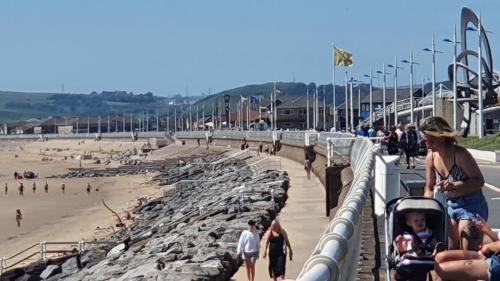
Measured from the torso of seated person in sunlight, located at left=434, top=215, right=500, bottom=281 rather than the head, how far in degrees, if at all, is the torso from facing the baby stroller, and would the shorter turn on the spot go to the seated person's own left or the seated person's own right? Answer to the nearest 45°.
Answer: approximately 45° to the seated person's own right

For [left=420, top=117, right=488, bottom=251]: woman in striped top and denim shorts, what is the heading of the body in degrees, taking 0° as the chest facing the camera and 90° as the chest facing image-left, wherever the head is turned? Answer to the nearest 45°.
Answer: approximately 45°

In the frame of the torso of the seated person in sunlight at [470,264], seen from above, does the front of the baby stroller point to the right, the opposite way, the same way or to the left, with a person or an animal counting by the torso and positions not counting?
to the left

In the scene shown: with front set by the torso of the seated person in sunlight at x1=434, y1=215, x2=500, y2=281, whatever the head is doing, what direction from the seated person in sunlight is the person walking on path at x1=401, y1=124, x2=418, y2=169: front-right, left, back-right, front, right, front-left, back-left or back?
right

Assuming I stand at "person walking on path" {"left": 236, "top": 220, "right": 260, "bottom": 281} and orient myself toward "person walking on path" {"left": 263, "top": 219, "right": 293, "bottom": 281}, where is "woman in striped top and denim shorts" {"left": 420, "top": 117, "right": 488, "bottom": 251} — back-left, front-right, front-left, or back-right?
front-right

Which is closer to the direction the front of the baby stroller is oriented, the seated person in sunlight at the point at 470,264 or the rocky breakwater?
the seated person in sunlight

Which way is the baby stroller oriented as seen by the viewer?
toward the camera

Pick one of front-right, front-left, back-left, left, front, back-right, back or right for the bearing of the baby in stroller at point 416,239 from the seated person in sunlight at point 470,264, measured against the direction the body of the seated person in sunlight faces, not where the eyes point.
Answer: front-right

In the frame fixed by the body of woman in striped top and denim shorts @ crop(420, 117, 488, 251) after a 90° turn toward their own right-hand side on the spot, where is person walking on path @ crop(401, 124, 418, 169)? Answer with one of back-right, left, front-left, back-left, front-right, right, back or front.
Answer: front-right

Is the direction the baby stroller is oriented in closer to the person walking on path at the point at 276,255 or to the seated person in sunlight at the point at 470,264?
the seated person in sunlight

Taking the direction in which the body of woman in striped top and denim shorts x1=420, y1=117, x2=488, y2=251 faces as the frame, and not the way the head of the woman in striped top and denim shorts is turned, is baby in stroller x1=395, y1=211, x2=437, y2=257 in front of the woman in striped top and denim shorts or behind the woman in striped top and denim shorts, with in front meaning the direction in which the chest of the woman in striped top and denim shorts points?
in front

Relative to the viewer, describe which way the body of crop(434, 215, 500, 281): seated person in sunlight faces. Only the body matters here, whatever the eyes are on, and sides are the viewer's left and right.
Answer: facing to the left of the viewer

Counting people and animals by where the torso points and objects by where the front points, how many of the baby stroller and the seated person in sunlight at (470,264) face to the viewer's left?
1
